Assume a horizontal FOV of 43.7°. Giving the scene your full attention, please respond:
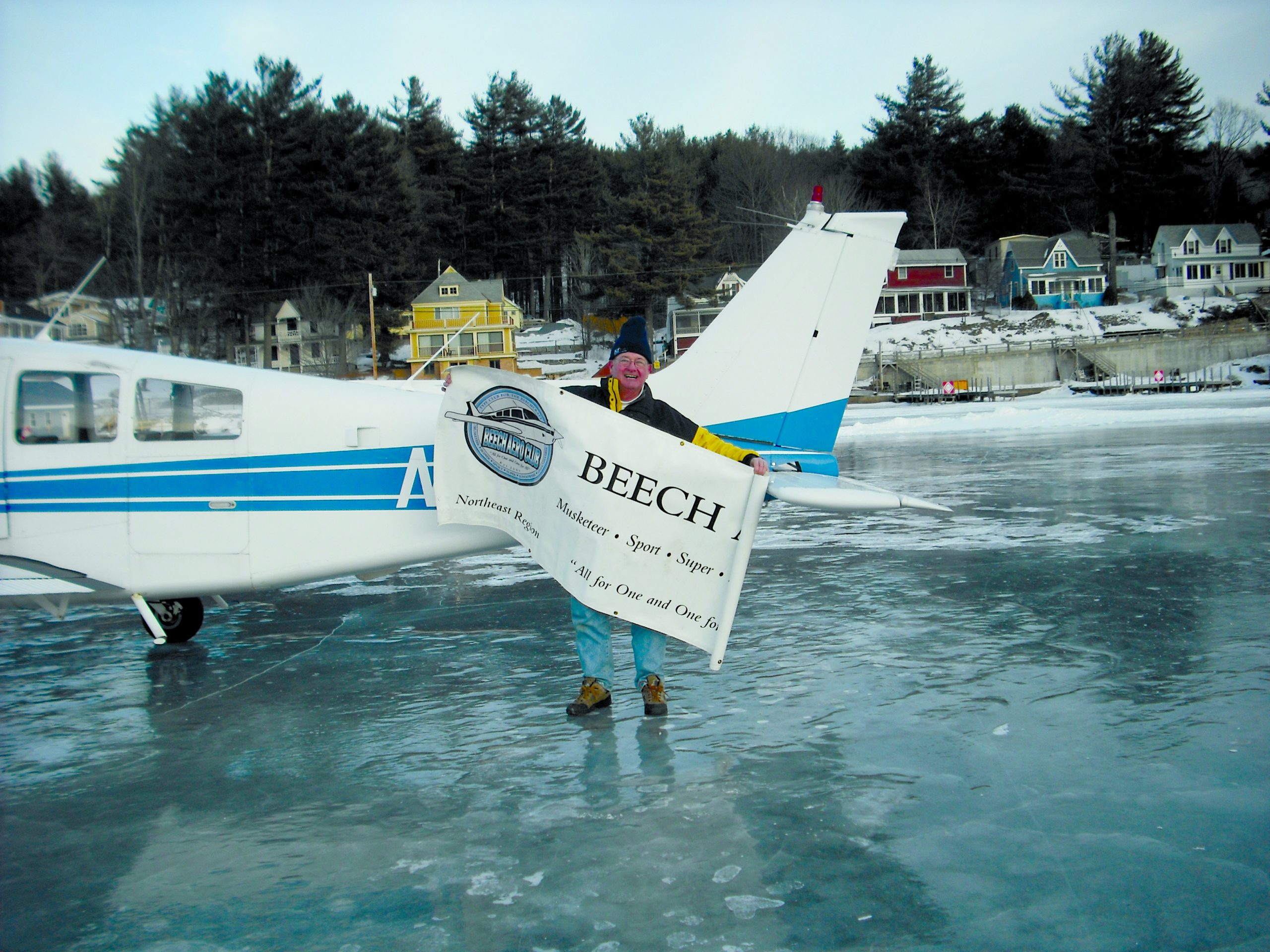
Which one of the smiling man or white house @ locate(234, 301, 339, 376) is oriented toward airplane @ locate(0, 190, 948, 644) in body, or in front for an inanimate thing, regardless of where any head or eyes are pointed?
the white house

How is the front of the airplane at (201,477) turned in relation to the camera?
facing to the left of the viewer

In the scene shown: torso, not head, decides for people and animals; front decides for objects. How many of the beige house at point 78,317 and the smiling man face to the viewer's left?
0

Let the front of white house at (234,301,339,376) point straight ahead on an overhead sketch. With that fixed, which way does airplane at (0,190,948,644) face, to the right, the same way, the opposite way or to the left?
to the right

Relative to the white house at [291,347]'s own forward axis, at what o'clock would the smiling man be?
The smiling man is roughly at 12 o'clock from the white house.

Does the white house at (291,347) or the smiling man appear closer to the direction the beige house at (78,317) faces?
the smiling man

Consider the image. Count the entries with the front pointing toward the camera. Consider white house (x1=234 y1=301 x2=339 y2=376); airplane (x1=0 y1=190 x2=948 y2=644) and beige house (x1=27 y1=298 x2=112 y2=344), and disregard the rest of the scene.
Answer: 2

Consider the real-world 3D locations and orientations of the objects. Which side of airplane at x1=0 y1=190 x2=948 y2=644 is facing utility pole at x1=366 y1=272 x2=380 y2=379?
right

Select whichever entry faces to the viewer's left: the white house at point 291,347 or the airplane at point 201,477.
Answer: the airplane
